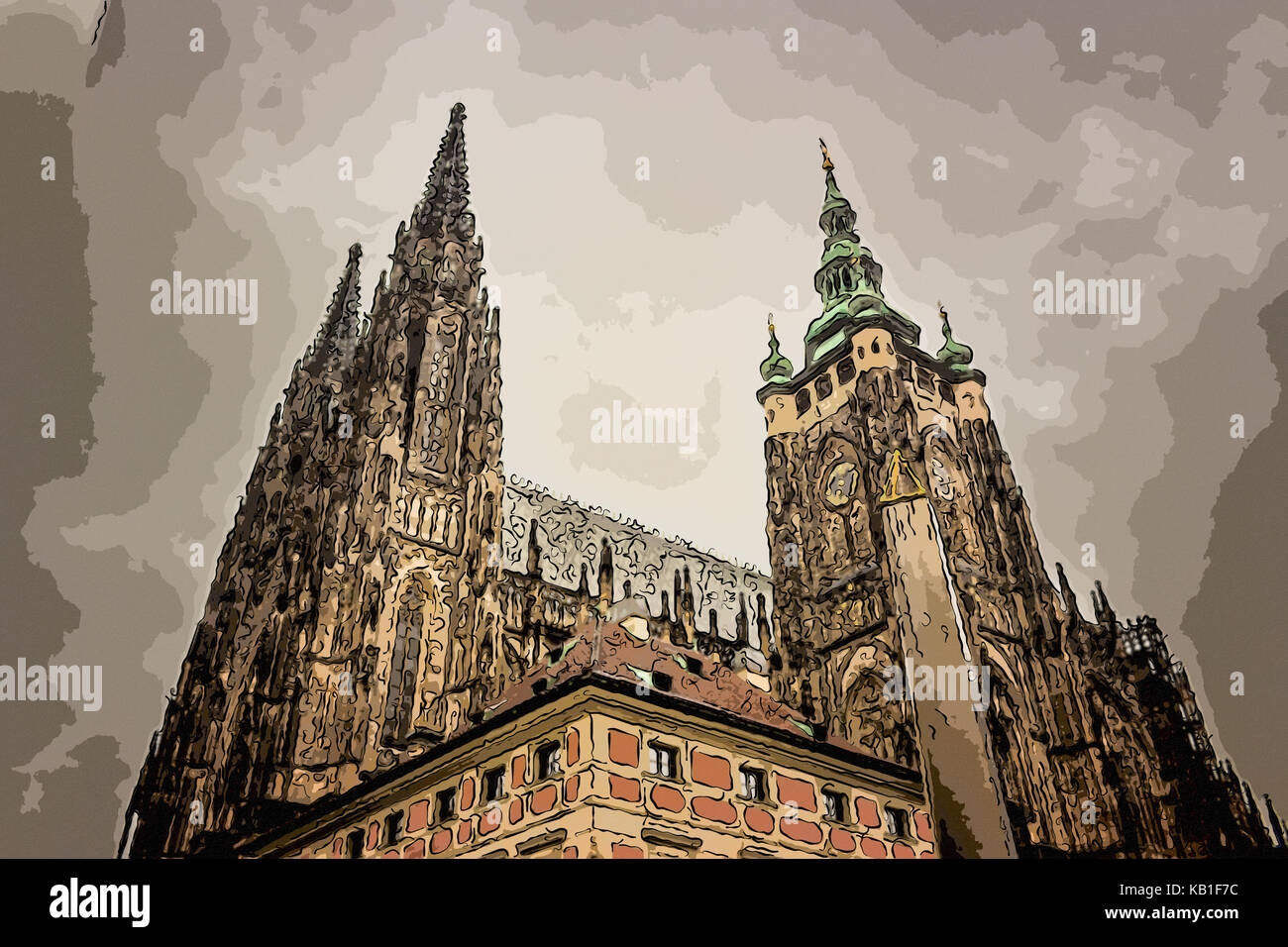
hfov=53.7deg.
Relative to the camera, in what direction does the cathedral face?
facing the viewer and to the left of the viewer
